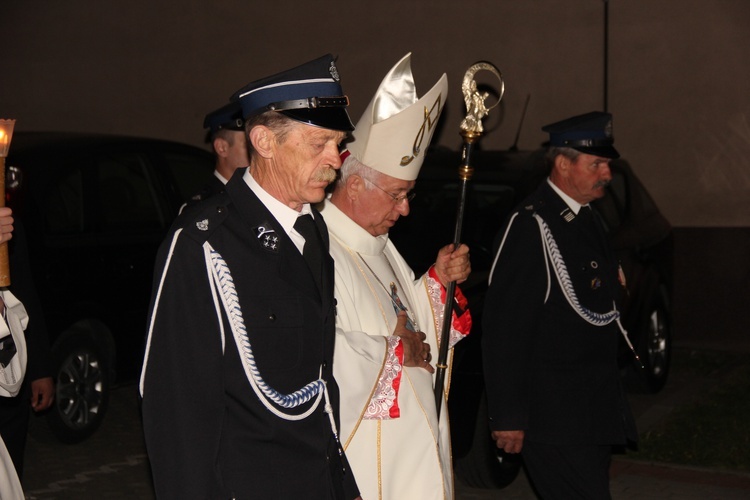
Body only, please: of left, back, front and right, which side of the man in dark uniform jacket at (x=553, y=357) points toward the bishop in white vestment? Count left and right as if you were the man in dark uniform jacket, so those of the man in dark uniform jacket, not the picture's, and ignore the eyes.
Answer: right

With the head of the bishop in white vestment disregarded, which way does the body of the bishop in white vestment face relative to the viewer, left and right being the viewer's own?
facing the viewer and to the right of the viewer

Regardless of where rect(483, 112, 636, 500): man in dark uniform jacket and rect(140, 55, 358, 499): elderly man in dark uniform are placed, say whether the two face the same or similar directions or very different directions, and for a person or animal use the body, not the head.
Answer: same or similar directions

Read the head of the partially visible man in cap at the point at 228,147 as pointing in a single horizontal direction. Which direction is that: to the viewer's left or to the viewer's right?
to the viewer's right

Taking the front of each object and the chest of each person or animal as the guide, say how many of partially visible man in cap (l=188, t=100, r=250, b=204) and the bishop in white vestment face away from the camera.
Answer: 0

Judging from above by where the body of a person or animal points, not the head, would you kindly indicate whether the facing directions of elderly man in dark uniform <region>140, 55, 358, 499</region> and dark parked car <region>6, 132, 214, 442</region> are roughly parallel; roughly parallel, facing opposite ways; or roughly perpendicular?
roughly perpendicular

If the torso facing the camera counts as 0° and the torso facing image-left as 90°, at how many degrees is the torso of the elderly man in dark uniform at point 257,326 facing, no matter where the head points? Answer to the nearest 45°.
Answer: approximately 315°
